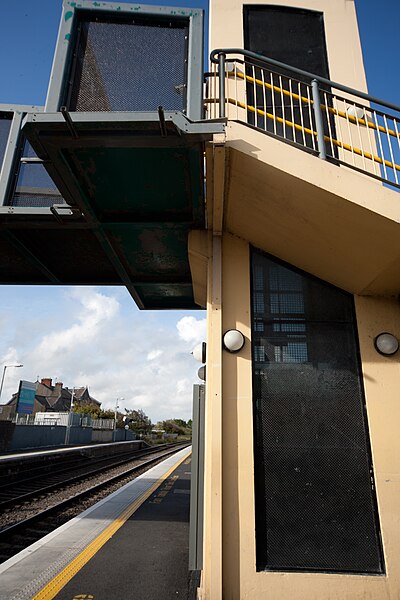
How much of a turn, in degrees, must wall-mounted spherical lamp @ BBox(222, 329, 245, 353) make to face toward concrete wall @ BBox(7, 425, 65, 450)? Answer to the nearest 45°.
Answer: approximately 135° to its right

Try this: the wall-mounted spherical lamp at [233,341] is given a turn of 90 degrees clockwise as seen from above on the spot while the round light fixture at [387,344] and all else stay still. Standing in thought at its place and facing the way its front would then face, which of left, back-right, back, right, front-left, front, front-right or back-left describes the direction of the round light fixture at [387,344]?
back

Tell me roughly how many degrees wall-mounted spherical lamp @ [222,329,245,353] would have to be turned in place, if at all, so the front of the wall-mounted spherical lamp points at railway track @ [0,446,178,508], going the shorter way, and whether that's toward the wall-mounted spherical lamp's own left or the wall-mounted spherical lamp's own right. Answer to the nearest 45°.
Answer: approximately 135° to the wall-mounted spherical lamp's own right

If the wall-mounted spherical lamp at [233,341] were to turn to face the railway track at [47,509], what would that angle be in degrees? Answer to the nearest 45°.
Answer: approximately 135° to its right

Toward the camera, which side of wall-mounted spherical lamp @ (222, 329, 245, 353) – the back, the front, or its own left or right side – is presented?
front
